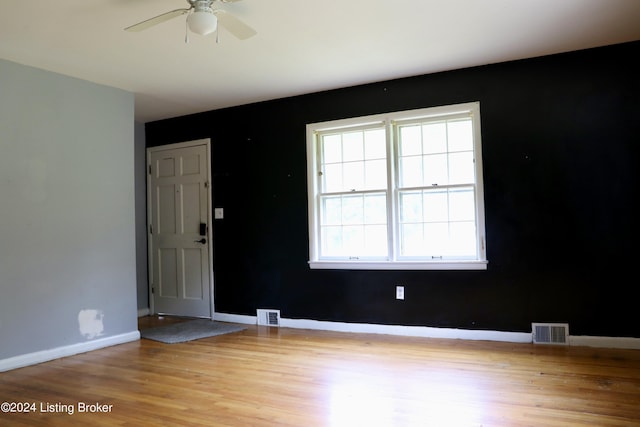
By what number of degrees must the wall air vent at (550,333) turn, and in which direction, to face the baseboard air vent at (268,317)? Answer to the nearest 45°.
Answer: approximately 90° to its right

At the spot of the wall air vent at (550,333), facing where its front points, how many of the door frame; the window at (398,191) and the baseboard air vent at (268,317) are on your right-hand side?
3

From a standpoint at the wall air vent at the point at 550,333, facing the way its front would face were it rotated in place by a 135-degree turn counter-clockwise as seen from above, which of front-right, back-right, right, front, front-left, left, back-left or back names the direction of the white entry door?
back-left

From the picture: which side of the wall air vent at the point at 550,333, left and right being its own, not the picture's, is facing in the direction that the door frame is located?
right

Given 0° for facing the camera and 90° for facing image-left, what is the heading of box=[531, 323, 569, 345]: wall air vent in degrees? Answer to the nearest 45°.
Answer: approximately 0°

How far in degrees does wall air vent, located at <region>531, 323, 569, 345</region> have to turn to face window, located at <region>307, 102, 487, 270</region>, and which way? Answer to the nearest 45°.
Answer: approximately 90° to its right
